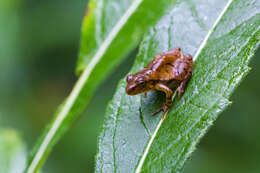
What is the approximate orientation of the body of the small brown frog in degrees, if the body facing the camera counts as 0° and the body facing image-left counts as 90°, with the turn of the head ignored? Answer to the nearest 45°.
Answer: approximately 45°
